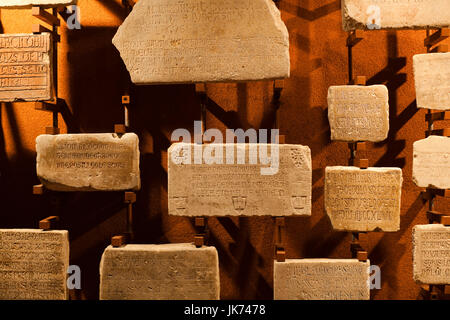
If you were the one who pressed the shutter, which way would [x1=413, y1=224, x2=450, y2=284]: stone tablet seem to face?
facing the viewer

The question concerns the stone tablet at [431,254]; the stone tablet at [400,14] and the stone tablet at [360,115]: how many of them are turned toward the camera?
3

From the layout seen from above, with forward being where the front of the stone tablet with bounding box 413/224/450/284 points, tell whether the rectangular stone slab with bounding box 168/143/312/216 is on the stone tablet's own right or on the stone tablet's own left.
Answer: on the stone tablet's own right

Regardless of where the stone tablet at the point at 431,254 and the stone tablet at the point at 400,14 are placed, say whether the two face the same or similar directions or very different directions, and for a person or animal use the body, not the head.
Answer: same or similar directions

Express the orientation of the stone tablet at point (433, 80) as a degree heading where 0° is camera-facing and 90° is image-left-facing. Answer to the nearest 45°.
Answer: approximately 0°

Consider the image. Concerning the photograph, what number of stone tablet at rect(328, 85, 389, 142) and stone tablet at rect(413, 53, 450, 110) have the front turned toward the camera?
2

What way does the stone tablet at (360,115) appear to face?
toward the camera

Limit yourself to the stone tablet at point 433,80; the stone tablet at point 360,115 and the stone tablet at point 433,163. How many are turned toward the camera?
3

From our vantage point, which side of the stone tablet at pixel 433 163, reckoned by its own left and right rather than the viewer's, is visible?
front

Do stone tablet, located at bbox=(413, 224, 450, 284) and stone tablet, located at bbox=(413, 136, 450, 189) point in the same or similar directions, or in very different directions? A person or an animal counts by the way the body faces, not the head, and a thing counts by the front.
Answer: same or similar directions
